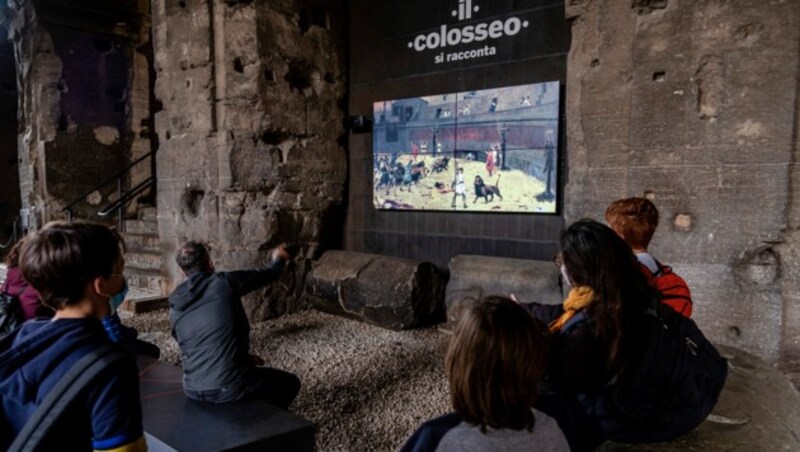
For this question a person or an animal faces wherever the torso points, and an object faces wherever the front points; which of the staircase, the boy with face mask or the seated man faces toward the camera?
the staircase

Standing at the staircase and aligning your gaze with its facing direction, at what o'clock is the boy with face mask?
The boy with face mask is roughly at 12 o'clock from the staircase.

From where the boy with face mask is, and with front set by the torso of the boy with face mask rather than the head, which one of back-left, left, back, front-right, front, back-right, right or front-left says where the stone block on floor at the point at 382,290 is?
front

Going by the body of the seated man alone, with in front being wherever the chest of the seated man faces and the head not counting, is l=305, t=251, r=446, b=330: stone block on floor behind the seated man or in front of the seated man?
in front

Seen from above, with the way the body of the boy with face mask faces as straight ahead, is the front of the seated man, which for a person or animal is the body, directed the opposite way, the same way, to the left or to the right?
the same way

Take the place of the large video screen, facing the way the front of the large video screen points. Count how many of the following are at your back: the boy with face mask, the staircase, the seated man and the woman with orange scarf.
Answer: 0

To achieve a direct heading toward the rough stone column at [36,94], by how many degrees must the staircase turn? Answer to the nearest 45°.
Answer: approximately 135° to its right

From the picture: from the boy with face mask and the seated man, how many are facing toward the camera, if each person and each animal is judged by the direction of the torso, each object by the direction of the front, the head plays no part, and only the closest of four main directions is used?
0

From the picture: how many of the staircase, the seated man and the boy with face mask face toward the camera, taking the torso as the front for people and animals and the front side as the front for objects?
1

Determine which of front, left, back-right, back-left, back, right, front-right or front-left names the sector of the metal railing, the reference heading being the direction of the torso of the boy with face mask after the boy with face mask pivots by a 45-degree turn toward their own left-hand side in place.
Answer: front

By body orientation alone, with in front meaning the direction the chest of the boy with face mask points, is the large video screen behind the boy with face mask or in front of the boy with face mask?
in front

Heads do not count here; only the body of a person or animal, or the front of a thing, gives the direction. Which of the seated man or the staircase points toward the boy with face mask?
the staircase

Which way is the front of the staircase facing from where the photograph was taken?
facing the viewer

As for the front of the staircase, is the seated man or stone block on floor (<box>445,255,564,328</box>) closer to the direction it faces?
the seated man

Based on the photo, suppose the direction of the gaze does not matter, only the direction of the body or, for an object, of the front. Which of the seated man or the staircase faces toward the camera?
the staircase

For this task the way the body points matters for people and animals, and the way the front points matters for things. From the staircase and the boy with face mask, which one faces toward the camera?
the staircase

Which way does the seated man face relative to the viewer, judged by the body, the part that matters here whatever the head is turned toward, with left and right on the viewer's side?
facing away from the viewer and to the right of the viewer

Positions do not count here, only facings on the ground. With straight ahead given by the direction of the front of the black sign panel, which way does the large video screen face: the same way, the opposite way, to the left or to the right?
the same way

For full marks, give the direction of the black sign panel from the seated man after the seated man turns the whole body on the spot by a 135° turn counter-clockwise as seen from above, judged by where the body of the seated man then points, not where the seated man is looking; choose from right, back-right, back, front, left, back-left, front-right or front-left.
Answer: back-right

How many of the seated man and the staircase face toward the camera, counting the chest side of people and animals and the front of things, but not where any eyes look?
1
